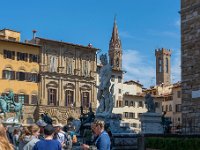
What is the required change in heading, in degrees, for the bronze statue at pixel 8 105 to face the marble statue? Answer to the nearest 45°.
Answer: approximately 90° to its left

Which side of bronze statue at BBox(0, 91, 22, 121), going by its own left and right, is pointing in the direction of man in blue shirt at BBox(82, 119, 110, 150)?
left

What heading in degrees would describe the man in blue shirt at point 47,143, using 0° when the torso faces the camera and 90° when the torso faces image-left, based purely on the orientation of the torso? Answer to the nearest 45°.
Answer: approximately 180°
